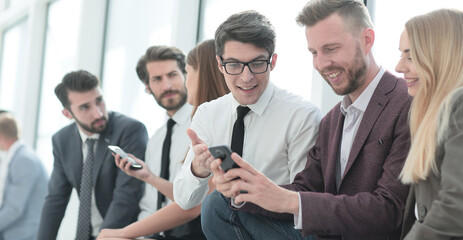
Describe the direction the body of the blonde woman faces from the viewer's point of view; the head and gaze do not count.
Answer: to the viewer's left

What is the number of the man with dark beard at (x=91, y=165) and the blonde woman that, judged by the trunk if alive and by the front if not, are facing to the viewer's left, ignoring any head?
1

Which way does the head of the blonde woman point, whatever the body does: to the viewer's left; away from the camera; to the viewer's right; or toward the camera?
to the viewer's left

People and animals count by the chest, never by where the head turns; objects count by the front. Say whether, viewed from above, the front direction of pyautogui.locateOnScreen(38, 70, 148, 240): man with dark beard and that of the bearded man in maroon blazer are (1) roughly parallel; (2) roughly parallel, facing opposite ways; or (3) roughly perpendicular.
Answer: roughly perpendicular

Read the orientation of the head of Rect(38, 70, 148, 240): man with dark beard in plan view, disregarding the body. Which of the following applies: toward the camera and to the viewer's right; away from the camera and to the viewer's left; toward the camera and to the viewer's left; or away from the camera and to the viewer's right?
toward the camera and to the viewer's right

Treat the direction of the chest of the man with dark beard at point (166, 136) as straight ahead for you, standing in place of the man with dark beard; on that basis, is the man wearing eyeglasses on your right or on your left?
on your left

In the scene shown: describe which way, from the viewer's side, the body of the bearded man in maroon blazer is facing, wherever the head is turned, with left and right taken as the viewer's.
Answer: facing the viewer and to the left of the viewer

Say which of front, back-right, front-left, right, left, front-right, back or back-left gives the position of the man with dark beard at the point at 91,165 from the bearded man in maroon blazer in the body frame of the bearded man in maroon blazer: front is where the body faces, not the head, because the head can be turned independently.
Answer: right

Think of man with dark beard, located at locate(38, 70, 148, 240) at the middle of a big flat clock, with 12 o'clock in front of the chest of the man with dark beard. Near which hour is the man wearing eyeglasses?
The man wearing eyeglasses is roughly at 11 o'clock from the man with dark beard.

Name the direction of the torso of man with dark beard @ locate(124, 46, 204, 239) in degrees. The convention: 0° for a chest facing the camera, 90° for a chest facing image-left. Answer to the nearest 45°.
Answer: approximately 45°

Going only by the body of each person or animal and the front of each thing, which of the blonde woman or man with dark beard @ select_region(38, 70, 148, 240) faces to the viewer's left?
the blonde woman

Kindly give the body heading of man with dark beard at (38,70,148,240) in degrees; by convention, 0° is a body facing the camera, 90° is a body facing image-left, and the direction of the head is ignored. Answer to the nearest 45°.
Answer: approximately 0°

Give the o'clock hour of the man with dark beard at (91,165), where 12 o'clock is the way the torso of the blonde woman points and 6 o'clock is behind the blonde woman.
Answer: The man with dark beard is roughly at 1 o'clock from the blonde woman.

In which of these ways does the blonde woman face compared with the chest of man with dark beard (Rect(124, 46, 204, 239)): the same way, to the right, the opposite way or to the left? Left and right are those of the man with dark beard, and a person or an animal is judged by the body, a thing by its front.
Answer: to the right
